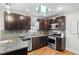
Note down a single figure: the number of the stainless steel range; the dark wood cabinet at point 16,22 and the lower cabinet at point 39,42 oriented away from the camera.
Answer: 0

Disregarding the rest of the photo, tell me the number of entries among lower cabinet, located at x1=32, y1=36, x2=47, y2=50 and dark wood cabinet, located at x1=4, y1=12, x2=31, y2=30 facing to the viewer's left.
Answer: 0

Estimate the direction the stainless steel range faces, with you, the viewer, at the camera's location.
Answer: facing the viewer and to the left of the viewer
